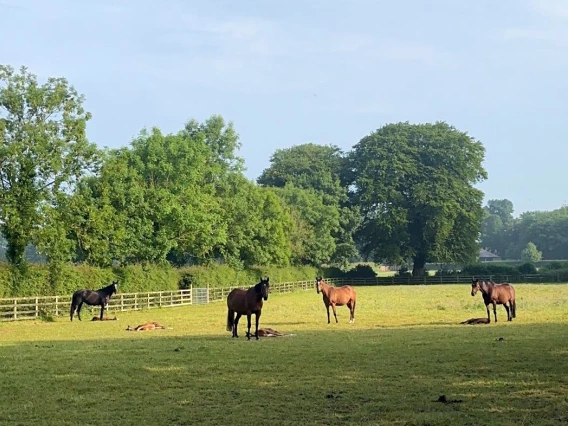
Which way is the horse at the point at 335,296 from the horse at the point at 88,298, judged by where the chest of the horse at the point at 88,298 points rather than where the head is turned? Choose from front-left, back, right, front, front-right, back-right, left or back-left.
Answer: front-right

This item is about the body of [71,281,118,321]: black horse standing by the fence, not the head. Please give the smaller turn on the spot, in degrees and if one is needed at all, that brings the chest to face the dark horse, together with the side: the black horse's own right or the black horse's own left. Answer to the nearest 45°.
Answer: approximately 90° to the black horse's own right

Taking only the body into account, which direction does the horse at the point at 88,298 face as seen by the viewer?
to the viewer's right

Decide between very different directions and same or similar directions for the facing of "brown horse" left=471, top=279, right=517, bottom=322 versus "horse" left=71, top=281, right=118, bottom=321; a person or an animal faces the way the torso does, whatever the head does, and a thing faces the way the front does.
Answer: very different directions

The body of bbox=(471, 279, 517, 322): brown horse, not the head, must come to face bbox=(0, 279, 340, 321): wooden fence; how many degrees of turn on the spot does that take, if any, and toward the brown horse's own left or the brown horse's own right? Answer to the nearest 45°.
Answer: approximately 45° to the brown horse's own right

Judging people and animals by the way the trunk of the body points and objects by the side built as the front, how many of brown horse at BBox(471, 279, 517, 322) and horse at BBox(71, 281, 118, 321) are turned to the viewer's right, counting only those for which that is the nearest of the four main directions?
1

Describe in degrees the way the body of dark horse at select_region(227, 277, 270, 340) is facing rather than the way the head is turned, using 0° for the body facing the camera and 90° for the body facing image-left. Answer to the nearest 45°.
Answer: approximately 315°

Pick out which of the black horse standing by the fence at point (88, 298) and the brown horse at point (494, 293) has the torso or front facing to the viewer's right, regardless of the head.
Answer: the black horse standing by the fence

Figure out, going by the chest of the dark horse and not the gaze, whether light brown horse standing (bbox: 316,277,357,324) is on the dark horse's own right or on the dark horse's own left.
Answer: on the dark horse's own left

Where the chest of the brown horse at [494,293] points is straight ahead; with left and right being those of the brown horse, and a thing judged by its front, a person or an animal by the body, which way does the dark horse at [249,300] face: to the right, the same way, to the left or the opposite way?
to the left

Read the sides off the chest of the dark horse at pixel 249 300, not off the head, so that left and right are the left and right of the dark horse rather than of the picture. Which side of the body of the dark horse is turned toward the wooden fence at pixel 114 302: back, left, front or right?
back

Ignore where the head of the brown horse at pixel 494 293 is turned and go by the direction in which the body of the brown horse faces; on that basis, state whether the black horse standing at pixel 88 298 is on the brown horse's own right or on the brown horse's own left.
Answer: on the brown horse's own right
